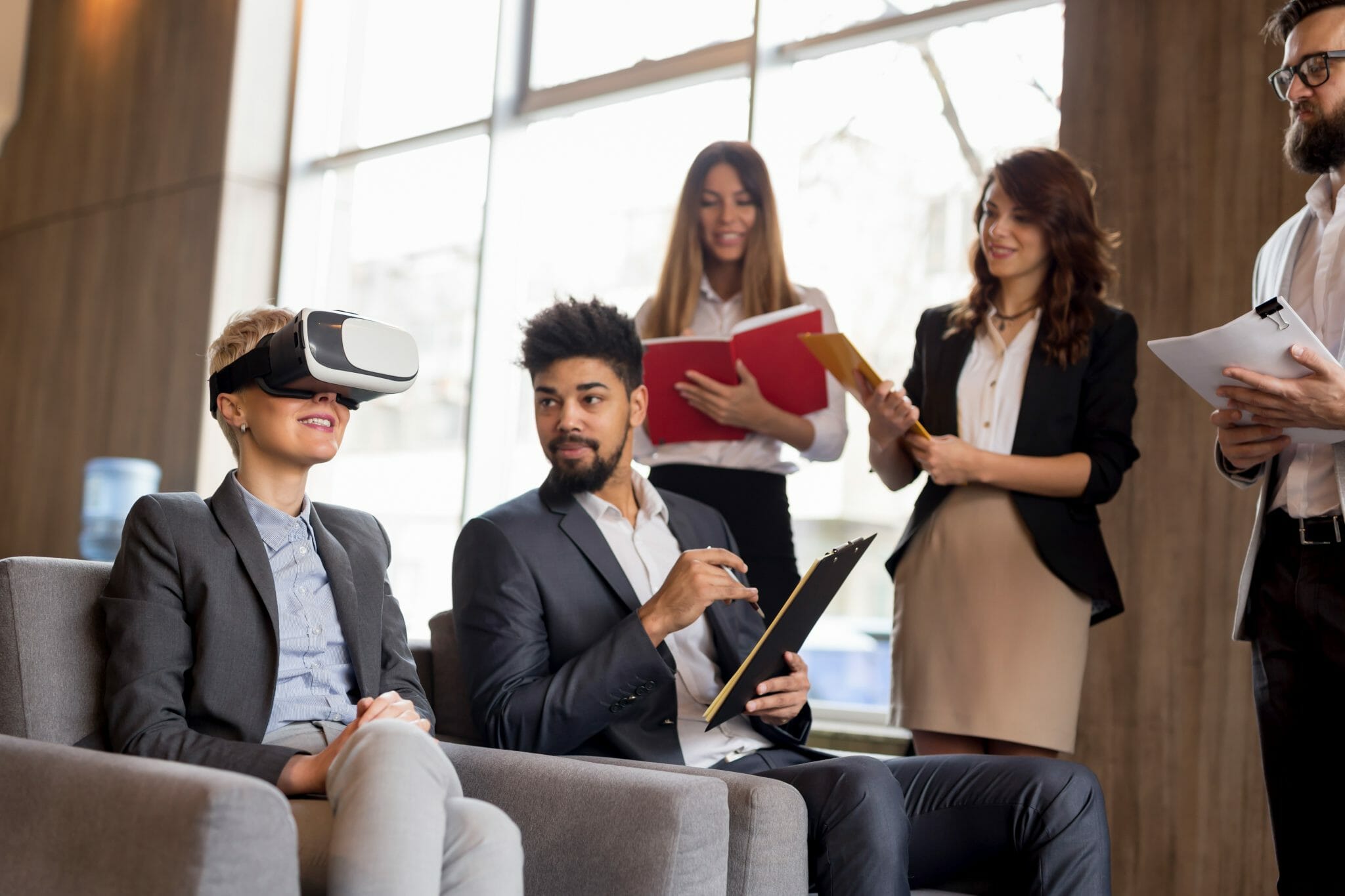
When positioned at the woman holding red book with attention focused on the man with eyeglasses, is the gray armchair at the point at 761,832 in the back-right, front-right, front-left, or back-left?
front-right

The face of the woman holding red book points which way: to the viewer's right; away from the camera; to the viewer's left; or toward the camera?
toward the camera

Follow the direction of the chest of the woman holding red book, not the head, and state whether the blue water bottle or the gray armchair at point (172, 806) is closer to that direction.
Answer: the gray armchair

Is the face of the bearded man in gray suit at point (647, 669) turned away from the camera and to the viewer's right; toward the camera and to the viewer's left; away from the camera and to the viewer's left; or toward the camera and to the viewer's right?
toward the camera and to the viewer's left

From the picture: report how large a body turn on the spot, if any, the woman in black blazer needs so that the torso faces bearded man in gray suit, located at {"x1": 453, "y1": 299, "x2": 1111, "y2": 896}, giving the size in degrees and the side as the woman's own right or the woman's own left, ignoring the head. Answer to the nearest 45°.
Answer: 0° — they already face them

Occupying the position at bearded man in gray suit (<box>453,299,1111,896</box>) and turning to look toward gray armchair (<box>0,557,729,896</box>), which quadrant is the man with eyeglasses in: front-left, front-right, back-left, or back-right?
back-left

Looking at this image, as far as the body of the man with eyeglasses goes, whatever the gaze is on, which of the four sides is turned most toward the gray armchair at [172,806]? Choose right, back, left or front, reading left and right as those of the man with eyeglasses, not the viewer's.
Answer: front

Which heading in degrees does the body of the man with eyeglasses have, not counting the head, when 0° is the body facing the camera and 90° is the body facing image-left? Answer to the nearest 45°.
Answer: approximately 45°

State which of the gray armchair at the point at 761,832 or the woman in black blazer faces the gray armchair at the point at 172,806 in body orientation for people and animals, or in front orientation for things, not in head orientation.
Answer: the woman in black blazer

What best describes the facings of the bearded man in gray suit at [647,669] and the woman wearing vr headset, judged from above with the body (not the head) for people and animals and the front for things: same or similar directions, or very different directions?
same or similar directions

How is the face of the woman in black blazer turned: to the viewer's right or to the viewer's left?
to the viewer's left

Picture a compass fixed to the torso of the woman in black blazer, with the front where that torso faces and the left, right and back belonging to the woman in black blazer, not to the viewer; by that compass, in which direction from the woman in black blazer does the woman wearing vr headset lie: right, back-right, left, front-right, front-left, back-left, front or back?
front

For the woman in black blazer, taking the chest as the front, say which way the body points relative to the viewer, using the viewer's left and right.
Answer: facing the viewer and to the left of the viewer

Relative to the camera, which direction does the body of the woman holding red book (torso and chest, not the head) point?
toward the camera

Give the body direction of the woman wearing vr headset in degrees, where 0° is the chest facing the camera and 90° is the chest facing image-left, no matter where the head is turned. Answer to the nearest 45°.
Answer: approximately 315°

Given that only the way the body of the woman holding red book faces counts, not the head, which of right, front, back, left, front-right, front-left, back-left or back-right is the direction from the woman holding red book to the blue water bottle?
back-right

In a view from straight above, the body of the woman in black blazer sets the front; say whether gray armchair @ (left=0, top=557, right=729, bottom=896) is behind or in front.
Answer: in front
